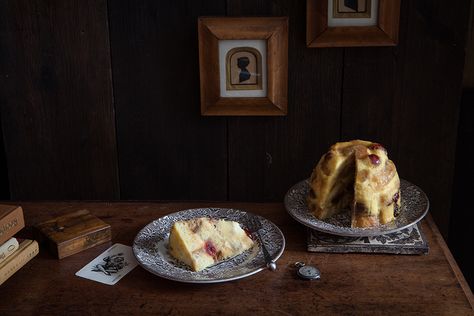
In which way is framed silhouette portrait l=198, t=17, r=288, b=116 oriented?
toward the camera

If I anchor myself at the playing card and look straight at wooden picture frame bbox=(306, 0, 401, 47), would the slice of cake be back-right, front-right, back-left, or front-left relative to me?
front-right

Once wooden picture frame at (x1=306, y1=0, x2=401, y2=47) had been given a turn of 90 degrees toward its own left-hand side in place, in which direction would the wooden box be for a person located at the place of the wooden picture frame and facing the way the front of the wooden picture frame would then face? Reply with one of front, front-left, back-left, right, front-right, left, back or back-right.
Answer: back-right

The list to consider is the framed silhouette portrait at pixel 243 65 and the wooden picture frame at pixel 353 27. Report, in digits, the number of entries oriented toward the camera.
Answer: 2

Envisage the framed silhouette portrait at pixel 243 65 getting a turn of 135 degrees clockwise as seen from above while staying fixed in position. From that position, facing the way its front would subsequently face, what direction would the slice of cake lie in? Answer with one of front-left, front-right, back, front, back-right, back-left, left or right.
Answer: back-left

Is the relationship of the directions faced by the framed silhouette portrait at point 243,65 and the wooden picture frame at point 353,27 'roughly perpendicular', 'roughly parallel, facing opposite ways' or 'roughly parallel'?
roughly parallel

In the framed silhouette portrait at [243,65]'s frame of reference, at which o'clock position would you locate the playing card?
The playing card is roughly at 1 o'clock from the framed silhouette portrait.

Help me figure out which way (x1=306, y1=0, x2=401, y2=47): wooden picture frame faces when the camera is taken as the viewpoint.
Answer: facing the viewer

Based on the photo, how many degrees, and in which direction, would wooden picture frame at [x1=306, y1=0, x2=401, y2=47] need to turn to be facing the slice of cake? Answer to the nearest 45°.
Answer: approximately 45° to its right
